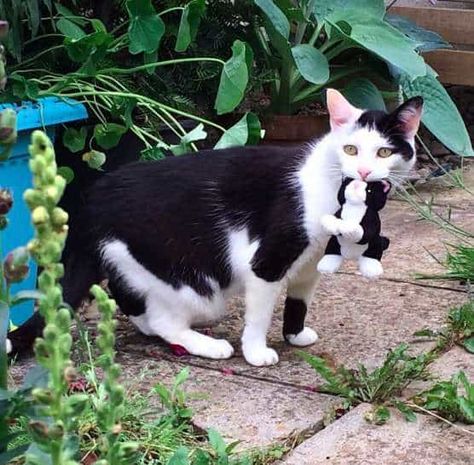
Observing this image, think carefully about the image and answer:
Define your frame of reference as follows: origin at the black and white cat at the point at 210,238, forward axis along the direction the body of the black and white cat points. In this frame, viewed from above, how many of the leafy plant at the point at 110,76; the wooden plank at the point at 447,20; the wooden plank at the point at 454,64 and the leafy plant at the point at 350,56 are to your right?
0

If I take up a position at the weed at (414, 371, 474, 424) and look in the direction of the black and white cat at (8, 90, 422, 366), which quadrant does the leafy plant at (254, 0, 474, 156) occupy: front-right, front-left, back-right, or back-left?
front-right

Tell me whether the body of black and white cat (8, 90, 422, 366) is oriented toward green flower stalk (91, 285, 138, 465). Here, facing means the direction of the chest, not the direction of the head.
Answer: no

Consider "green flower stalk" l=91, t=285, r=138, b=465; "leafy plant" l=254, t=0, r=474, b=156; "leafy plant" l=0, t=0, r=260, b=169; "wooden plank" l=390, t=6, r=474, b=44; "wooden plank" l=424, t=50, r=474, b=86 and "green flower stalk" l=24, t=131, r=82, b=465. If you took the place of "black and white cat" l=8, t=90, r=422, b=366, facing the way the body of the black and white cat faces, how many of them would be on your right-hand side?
2

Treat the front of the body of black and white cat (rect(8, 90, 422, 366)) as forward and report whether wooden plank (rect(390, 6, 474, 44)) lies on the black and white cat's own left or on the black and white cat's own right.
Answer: on the black and white cat's own left

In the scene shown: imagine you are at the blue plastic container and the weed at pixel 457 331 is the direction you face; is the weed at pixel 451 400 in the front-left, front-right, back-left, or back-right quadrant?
front-right

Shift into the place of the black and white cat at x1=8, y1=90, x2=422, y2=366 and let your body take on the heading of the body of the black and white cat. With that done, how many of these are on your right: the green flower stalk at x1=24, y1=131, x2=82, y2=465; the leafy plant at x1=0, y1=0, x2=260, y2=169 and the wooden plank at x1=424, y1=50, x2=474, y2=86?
1

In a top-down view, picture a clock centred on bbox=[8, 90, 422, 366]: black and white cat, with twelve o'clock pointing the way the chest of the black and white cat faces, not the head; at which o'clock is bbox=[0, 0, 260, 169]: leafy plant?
The leafy plant is roughly at 8 o'clock from the black and white cat.

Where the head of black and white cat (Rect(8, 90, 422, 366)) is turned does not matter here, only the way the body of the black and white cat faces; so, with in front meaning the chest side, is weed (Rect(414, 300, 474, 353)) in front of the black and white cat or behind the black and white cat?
in front

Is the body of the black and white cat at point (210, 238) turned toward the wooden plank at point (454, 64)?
no

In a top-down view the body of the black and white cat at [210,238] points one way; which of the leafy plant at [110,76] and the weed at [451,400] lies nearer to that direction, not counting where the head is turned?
the weed

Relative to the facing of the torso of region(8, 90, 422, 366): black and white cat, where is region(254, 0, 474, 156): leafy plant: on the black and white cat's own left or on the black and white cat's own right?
on the black and white cat's own left

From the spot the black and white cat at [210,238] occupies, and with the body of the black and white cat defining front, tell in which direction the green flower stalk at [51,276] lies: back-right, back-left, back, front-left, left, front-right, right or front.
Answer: right

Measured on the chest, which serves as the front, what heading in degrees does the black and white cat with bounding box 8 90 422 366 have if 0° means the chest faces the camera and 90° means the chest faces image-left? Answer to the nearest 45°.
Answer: approximately 270°

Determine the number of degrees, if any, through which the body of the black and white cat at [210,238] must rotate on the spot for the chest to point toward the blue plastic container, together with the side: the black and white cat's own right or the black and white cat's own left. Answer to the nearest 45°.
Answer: approximately 135° to the black and white cat's own left
